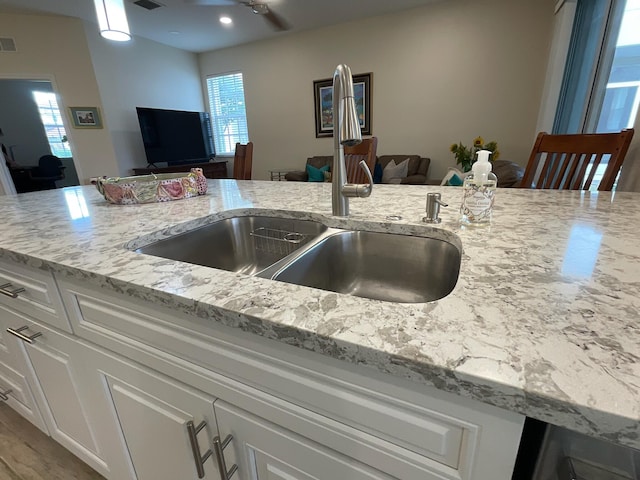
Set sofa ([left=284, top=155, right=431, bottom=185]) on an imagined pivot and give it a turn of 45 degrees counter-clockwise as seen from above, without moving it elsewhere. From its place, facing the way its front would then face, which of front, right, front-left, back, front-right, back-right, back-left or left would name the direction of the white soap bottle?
front-right

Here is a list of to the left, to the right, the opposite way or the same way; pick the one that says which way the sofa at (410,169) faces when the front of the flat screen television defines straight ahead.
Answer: to the right

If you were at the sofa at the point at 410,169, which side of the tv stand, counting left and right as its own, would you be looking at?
front

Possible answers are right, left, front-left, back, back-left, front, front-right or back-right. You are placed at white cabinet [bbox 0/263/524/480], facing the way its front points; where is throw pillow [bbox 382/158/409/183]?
back

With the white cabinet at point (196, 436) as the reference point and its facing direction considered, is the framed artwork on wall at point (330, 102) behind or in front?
behind

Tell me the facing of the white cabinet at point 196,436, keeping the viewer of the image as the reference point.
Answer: facing the viewer and to the left of the viewer

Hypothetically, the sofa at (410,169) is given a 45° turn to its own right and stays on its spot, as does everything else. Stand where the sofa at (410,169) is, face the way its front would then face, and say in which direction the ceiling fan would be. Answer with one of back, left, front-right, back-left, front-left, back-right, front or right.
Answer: front

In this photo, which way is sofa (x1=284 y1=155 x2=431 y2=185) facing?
toward the camera

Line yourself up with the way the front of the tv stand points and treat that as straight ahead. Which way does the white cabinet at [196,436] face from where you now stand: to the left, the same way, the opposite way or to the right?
to the right

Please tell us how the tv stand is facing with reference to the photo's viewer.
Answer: facing the viewer and to the right of the viewer

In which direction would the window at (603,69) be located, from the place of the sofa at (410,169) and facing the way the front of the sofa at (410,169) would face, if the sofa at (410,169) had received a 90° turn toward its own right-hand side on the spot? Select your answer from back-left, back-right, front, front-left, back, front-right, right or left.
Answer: back-left

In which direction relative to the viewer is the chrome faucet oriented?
toward the camera

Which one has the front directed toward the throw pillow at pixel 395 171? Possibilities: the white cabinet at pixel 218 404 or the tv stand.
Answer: the tv stand
